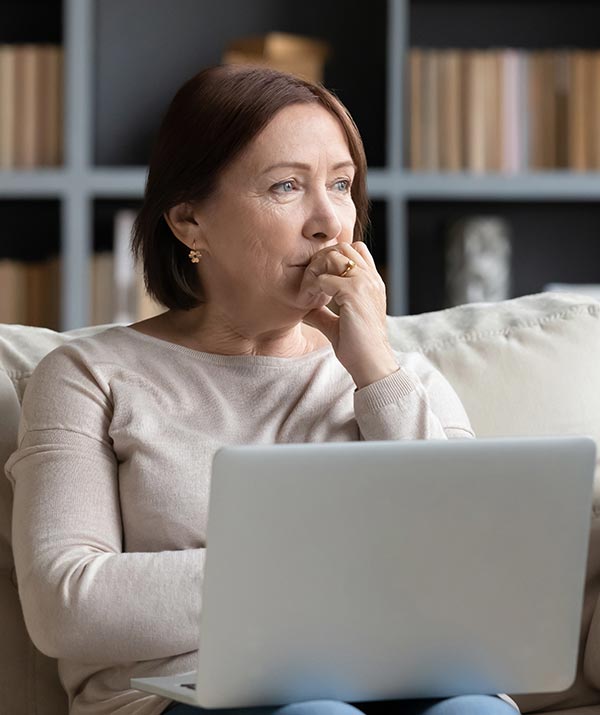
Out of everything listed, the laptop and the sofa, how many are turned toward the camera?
1

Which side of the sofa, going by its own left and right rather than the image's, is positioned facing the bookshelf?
back

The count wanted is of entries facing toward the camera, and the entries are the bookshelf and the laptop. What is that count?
1

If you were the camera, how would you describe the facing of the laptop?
facing away from the viewer and to the left of the viewer

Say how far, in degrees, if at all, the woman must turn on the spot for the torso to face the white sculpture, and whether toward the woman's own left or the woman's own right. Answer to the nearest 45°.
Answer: approximately 135° to the woman's own left

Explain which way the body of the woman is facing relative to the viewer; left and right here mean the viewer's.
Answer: facing the viewer and to the right of the viewer

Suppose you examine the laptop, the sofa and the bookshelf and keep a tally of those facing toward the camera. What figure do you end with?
2

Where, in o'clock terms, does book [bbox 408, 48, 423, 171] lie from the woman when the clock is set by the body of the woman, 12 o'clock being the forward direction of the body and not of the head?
The book is roughly at 8 o'clock from the woman.

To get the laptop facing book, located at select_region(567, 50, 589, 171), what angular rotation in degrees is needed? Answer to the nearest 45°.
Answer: approximately 45° to its right

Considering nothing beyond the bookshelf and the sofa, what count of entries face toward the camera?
2

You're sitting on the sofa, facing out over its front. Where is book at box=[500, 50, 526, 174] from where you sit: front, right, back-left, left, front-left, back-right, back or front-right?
back

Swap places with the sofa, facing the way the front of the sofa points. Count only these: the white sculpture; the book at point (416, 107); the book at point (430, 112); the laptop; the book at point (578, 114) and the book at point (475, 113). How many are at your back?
5

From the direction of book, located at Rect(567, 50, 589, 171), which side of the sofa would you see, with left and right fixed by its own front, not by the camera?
back
